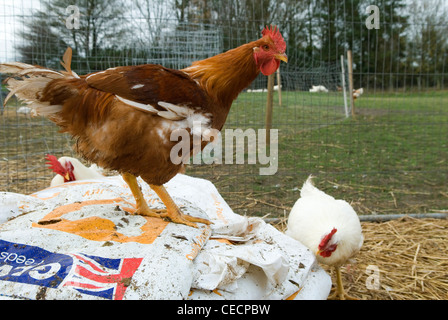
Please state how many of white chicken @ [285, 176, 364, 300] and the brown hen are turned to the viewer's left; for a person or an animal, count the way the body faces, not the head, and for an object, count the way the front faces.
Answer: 0

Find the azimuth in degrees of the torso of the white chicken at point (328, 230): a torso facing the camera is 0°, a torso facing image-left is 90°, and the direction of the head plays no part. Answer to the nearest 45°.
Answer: approximately 315°

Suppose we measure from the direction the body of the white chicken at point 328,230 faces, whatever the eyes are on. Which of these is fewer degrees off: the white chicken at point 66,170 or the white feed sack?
the white feed sack

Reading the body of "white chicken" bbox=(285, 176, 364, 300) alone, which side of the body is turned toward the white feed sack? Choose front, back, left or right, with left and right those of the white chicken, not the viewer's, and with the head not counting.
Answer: right

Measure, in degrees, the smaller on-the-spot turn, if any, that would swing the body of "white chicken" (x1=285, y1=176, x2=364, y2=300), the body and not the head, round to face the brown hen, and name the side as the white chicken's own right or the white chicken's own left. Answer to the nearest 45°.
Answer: approximately 90° to the white chicken's own right

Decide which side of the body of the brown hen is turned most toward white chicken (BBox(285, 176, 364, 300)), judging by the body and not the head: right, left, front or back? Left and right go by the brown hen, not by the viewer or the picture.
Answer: front

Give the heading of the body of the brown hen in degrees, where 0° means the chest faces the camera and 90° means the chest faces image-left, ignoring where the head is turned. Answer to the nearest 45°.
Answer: approximately 270°
